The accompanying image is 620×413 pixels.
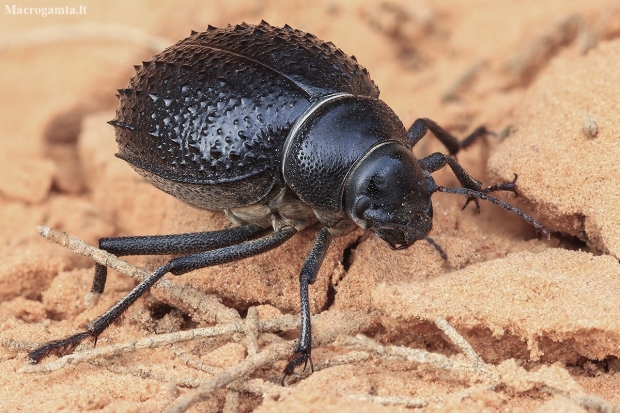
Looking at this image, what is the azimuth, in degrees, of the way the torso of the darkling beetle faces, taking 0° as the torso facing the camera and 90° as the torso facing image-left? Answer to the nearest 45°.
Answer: approximately 315°
